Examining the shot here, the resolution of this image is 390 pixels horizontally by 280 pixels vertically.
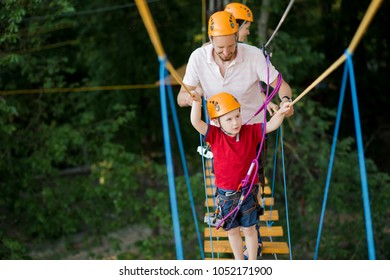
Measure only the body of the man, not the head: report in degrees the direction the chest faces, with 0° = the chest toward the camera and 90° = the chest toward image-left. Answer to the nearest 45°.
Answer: approximately 0°

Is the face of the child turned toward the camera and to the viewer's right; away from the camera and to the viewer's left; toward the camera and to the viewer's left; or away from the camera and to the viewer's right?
toward the camera and to the viewer's right
